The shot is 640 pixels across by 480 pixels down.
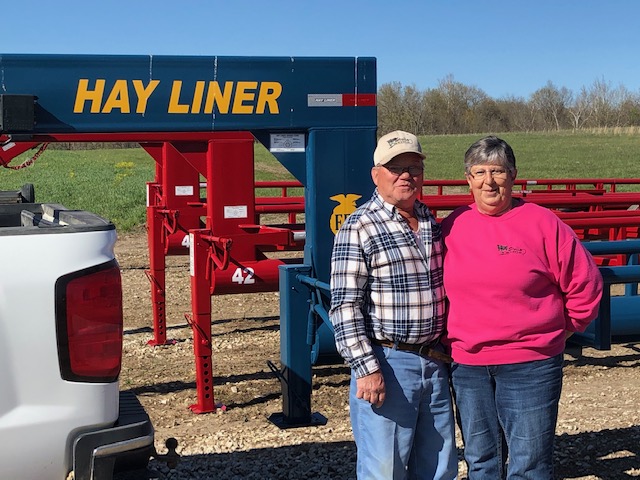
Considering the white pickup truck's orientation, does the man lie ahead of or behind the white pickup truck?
behind

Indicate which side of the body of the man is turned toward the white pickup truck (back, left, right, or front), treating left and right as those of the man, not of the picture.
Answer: right

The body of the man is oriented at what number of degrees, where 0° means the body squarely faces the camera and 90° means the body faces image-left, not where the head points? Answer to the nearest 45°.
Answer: approximately 315°

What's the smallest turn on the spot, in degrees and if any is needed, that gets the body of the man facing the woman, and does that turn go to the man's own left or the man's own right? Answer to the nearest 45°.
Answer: approximately 45° to the man's own left
